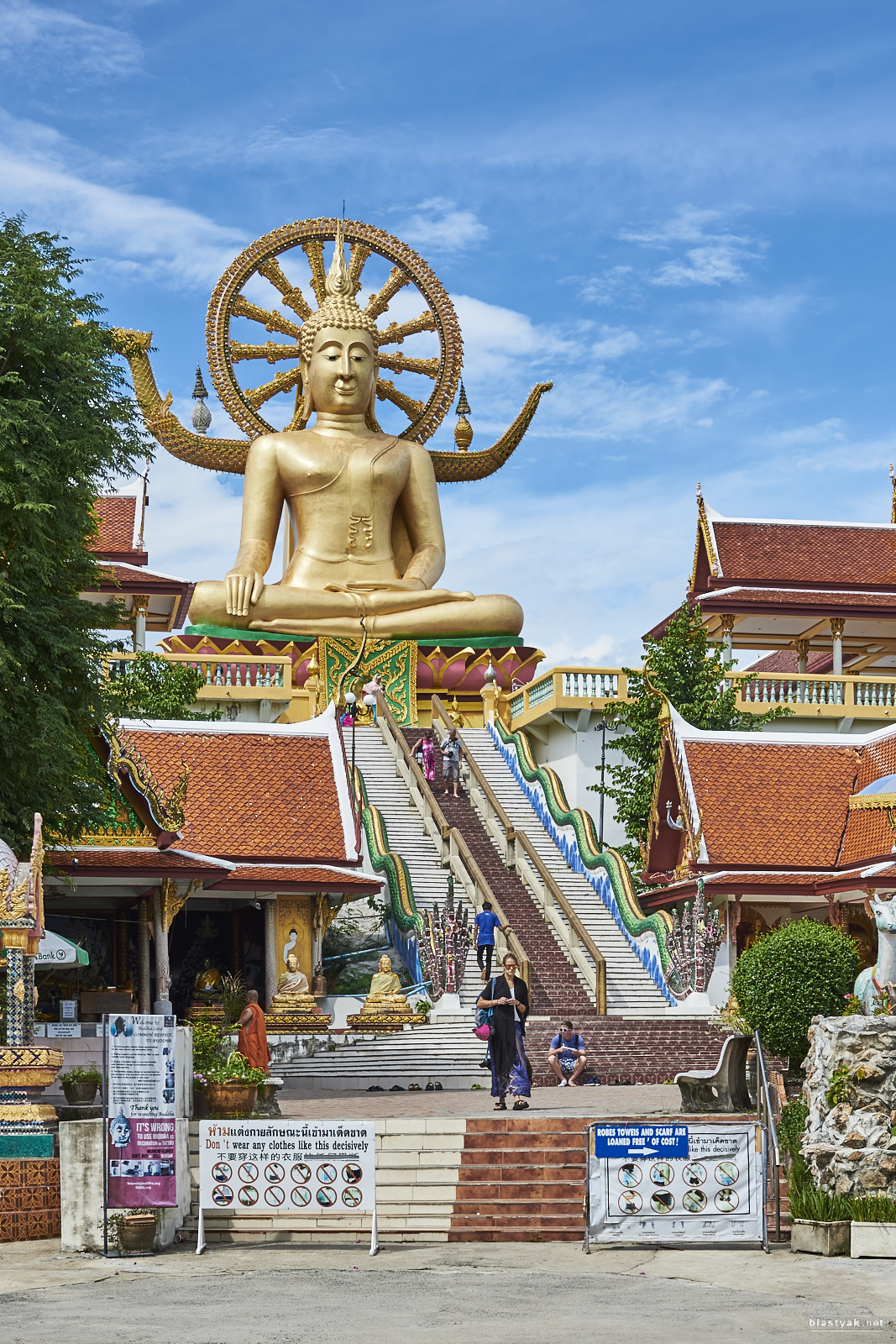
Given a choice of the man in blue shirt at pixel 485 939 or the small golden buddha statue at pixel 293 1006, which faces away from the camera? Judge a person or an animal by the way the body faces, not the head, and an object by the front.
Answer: the man in blue shirt

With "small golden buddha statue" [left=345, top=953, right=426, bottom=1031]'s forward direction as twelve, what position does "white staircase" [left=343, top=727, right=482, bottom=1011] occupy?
The white staircase is roughly at 6 o'clock from the small golden buddha statue.

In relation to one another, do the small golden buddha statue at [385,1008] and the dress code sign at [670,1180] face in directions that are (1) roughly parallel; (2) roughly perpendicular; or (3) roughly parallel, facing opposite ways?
roughly parallel

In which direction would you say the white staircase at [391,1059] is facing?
toward the camera

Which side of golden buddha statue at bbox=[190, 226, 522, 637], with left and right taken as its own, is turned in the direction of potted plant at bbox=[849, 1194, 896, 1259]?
front

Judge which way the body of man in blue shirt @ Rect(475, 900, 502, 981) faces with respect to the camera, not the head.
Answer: away from the camera

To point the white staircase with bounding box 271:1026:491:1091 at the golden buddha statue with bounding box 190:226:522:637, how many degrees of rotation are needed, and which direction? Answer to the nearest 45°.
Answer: approximately 180°

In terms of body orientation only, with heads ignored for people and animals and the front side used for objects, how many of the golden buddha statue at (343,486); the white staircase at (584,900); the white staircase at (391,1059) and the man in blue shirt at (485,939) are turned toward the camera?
3

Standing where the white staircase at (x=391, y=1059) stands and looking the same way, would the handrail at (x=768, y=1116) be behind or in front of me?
in front

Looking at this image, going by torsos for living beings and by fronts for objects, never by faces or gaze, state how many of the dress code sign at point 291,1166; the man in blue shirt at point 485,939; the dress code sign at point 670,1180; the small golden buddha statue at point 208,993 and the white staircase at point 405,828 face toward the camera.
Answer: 4

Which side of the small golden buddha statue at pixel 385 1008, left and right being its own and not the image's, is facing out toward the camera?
front

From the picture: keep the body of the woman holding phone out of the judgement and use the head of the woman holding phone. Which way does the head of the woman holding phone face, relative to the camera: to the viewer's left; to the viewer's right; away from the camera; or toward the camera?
toward the camera

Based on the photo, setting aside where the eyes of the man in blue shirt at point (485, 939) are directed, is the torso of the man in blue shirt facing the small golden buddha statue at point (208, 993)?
no

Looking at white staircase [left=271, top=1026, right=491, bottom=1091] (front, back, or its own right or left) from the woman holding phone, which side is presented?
front
